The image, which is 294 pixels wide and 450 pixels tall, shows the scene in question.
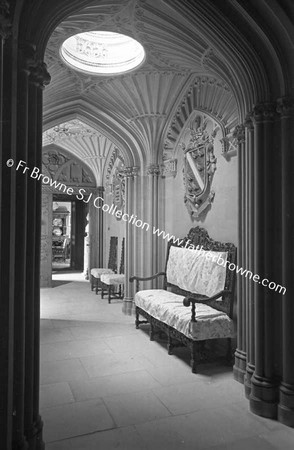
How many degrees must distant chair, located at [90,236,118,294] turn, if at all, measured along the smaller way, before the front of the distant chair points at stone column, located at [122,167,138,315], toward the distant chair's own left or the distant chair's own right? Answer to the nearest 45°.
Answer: approximately 45° to the distant chair's own left

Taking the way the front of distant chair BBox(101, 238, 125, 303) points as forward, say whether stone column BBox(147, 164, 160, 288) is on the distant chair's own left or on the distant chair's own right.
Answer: on the distant chair's own left

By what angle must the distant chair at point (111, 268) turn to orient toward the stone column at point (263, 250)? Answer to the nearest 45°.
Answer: approximately 45° to its left

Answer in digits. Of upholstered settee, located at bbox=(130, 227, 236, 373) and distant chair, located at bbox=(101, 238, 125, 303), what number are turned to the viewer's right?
0

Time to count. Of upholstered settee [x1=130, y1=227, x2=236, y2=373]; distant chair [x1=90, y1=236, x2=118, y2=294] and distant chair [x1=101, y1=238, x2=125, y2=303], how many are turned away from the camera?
0

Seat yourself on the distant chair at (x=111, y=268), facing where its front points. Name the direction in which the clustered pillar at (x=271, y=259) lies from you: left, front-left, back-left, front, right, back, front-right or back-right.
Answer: front-left

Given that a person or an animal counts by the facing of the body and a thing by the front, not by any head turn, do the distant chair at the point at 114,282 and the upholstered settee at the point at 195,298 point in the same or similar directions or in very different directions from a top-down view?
same or similar directions

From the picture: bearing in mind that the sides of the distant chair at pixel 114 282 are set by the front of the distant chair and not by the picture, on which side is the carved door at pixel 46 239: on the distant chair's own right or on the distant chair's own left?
on the distant chair's own right

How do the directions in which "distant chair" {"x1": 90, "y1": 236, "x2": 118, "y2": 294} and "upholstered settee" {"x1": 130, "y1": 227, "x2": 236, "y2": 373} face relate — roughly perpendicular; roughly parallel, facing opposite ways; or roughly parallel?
roughly parallel

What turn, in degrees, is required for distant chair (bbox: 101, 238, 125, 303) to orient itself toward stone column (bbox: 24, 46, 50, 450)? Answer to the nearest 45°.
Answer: approximately 45° to its left

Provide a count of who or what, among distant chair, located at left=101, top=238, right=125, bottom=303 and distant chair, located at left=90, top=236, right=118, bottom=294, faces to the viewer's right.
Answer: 0

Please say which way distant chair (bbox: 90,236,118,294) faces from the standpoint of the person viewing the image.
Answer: facing the viewer and to the left of the viewer

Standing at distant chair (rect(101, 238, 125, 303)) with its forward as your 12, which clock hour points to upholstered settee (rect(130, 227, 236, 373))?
The upholstered settee is roughly at 10 o'clock from the distant chair.

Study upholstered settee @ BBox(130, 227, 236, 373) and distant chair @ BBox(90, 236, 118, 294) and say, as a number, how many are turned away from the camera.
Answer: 0

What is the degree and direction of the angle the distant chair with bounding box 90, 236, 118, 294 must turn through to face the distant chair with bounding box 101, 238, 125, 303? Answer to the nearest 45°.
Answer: approximately 45° to its left
